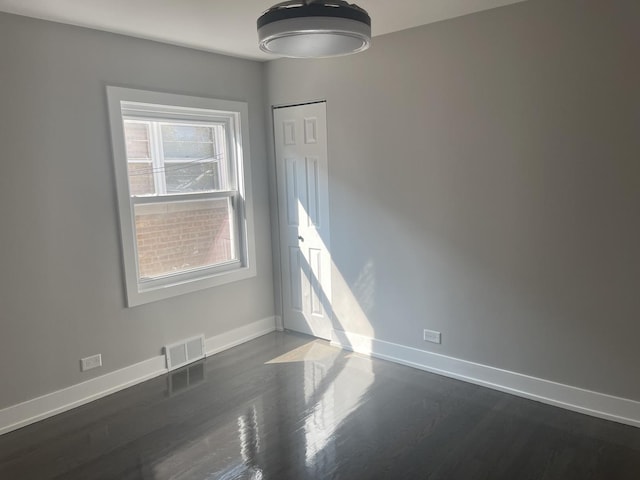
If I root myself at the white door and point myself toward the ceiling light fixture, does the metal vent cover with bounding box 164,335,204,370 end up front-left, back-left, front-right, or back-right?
front-right

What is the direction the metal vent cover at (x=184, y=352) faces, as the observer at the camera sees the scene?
facing the viewer and to the right of the viewer

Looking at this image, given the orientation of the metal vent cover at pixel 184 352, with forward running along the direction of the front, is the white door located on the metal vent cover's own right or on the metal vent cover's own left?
on the metal vent cover's own left
